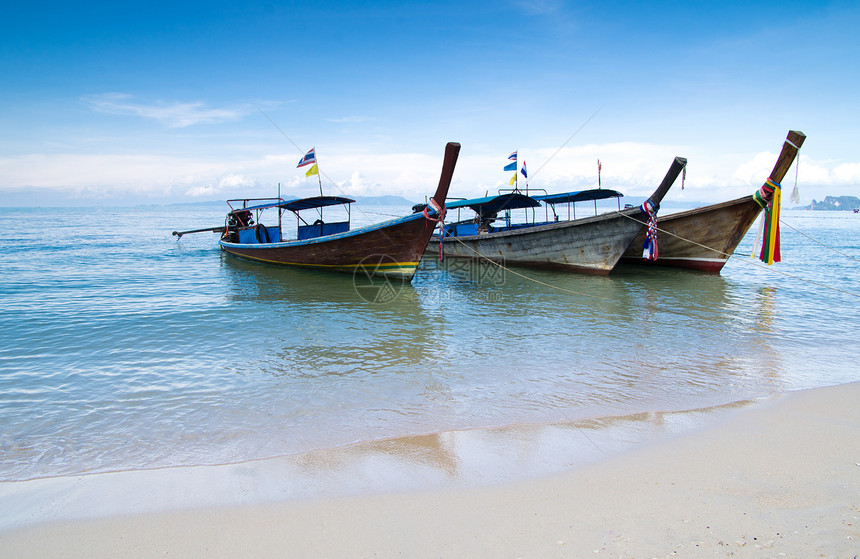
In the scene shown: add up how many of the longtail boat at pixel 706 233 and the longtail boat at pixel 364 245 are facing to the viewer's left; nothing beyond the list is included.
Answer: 0

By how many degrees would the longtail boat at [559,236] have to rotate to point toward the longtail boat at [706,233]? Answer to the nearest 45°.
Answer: approximately 45° to its left

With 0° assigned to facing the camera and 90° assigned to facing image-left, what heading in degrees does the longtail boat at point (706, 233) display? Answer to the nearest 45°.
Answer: approximately 315°

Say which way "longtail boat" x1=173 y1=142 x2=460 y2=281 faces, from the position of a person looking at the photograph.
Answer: facing the viewer and to the right of the viewer

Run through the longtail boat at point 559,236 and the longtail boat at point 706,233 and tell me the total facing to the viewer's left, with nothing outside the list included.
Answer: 0
